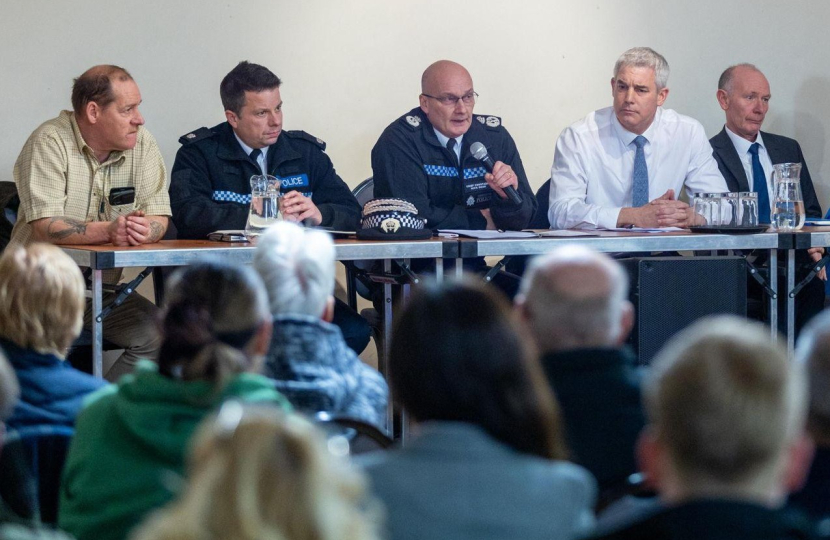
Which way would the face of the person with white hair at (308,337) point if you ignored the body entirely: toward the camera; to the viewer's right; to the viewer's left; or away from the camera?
away from the camera

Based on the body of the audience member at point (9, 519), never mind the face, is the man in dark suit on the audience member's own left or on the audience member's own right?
on the audience member's own right

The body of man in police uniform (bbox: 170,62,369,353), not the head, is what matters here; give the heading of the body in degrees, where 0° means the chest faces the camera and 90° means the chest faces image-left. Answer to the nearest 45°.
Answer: approximately 315°

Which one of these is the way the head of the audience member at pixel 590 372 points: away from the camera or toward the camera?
away from the camera

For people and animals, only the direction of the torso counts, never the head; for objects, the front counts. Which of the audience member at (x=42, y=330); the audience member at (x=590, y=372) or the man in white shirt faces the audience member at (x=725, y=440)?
the man in white shirt

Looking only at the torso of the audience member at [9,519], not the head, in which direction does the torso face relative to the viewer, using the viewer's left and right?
facing away from the viewer

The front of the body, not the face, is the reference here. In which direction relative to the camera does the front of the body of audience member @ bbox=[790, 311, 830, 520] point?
away from the camera

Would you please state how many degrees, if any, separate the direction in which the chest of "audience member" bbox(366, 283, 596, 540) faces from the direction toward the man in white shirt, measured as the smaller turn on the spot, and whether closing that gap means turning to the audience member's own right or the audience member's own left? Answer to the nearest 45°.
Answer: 0° — they already face them

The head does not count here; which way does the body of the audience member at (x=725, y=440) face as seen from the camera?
away from the camera

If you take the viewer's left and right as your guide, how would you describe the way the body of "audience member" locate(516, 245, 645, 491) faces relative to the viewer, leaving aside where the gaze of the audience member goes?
facing away from the viewer

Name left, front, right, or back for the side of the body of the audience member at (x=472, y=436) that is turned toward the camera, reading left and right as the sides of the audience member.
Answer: back
